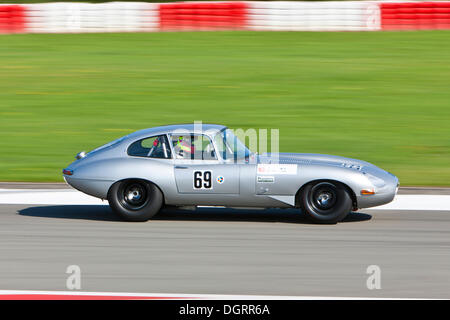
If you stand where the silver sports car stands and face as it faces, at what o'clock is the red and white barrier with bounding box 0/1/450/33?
The red and white barrier is roughly at 9 o'clock from the silver sports car.

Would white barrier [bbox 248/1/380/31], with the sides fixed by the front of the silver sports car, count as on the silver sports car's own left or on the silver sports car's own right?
on the silver sports car's own left

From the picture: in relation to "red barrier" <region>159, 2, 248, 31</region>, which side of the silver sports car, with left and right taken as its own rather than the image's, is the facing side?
left

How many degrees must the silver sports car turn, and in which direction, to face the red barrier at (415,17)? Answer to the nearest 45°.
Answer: approximately 45° to its left

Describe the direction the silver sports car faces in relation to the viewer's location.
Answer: facing to the right of the viewer

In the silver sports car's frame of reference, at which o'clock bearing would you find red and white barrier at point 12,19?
The red and white barrier is roughly at 8 o'clock from the silver sports car.

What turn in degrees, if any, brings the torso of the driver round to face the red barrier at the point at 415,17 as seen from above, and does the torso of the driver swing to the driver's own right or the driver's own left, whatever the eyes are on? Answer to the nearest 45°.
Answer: approximately 45° to the driver's own left

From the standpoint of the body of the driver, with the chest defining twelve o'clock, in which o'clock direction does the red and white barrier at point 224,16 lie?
The red and white barrier is roughly at 9 o'clock from the driver.

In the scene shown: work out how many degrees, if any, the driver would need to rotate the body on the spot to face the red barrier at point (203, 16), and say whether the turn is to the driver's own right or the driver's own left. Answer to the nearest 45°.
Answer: approximately 90° to the driver's own left

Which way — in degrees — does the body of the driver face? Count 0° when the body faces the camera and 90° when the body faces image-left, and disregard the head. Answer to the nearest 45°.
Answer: approximately 270°
